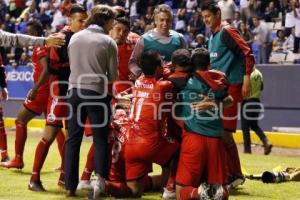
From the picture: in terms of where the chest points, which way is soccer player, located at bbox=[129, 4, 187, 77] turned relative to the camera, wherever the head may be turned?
toward the camera

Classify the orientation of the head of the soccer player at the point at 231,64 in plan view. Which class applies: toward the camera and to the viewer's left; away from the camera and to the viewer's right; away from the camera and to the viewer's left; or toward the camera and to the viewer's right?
toward the camera and to the viewer's left

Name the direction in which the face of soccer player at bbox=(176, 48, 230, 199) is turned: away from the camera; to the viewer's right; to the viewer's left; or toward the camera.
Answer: away from the camera

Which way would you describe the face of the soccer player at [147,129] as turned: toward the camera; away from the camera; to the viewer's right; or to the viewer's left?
away from the camera

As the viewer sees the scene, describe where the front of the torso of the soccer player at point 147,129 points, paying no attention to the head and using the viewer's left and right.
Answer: facing away from the viewer and to the right of the viewer

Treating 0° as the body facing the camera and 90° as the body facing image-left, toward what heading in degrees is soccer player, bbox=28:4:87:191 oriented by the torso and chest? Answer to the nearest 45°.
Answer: approximately 315°

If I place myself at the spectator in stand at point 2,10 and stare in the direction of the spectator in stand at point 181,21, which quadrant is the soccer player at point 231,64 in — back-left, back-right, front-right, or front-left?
front-right

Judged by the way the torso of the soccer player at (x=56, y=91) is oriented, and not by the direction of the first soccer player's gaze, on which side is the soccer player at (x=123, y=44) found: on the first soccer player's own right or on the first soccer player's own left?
on the first soccer player's own left

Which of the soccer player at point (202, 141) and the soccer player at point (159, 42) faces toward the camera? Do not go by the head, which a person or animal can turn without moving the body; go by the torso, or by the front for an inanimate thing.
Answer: the soccer player at point (159, 42)

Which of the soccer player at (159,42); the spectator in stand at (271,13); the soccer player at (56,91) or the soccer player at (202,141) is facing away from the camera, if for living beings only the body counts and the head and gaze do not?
the soccer player at (202,141)

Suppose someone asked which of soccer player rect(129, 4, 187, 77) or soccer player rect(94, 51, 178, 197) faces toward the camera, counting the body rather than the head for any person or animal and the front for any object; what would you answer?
soccer player rect(129, 4, 187, 77)

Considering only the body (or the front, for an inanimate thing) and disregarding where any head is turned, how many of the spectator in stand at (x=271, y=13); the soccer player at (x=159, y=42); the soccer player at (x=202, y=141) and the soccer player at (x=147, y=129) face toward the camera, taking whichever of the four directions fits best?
2

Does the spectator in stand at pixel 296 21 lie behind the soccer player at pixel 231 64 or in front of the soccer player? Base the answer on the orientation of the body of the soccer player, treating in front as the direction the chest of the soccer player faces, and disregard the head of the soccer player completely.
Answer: behind

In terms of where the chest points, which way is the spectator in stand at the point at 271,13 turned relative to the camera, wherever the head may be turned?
toward the camera

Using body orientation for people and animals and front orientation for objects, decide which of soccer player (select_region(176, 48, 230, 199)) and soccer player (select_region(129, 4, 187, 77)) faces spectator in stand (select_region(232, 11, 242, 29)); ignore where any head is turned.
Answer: soccer player (select_region(176, 48, 230, 199))

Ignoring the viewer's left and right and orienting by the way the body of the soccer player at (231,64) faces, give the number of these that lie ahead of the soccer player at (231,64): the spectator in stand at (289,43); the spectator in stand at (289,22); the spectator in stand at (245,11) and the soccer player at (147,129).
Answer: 1

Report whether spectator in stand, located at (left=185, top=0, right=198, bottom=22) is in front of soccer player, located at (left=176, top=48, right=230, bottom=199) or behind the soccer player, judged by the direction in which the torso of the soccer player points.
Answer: in front

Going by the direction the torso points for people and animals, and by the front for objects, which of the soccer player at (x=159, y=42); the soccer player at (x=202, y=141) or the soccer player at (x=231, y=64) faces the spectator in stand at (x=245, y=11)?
the soccer player at (x=202, y=141)

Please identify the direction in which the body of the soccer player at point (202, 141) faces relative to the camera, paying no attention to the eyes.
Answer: away from the camera
